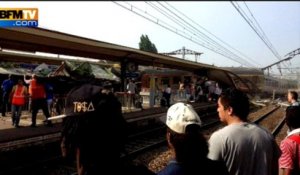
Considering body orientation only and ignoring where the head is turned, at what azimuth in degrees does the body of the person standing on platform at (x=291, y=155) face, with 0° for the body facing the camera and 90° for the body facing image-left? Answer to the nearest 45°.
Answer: approximately 135°

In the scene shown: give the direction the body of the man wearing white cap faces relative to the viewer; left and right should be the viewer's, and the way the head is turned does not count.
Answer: facing away from the viewer and to the left of the viewer

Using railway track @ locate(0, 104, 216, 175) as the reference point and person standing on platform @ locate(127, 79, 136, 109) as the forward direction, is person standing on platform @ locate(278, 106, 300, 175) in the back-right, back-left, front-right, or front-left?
back-right

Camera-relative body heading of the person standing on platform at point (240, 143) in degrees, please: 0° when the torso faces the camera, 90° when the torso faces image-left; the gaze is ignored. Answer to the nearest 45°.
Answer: approximately 135°

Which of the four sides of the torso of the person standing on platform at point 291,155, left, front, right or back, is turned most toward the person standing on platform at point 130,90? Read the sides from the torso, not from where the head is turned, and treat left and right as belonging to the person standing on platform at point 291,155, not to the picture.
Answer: front

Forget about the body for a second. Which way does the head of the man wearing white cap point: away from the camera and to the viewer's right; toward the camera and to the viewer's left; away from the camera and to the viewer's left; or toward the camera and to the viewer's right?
away from the camera and to the viewer's left
